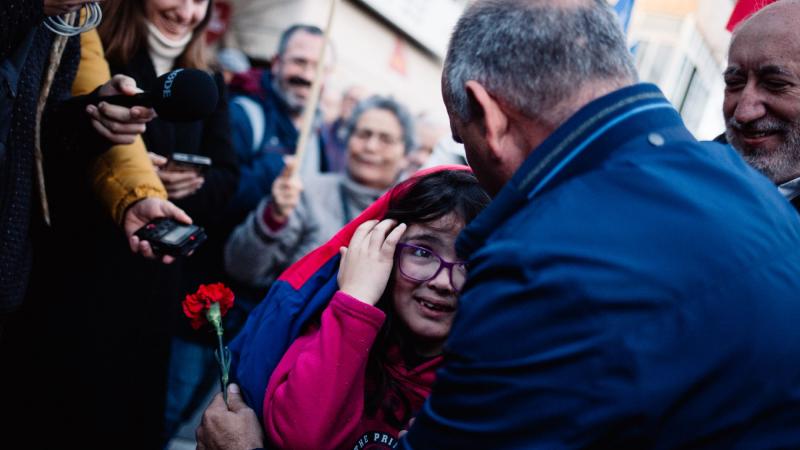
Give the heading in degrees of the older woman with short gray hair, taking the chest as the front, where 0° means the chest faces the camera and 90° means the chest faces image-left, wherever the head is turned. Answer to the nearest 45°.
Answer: approximately 0°

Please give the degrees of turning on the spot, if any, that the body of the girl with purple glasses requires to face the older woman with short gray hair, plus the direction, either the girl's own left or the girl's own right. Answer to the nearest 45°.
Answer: approximately 135° to the girl's own left

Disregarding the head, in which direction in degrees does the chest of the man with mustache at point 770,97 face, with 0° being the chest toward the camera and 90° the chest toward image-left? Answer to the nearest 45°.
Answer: approximately 45°

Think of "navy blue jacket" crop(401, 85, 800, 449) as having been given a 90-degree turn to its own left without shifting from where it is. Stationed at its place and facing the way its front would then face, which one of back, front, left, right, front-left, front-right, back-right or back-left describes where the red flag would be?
back-right

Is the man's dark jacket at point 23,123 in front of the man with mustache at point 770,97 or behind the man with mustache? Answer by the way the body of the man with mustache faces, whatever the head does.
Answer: in front

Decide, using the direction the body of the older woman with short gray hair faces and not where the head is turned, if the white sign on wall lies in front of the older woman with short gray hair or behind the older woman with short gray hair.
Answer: behind

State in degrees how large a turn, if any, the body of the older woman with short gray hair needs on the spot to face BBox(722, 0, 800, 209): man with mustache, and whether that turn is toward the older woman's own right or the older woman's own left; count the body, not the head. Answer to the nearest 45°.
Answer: approximately 45° to the older woman's own left

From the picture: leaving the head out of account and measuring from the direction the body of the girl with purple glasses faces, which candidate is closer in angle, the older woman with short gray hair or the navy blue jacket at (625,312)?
the navy blue jacket

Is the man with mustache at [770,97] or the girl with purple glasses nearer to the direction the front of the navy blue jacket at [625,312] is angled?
the girl with purple glasses

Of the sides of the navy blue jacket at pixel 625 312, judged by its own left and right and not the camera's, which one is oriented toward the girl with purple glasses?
front

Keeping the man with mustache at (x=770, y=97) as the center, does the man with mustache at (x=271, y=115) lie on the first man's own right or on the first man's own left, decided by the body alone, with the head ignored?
on the first man's own right

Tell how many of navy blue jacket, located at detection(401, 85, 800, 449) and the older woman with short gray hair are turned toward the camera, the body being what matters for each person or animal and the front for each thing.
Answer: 1

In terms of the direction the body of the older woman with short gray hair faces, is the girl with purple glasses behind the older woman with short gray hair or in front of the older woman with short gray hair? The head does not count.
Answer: in front

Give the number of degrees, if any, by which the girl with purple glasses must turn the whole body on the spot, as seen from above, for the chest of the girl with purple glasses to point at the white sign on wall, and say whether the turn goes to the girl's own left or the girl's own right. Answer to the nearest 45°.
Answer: approximately 135° to the girl's own left

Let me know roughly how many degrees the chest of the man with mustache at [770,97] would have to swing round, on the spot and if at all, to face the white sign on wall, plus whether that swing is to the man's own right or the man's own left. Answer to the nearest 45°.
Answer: approximately 90° to the man's own right

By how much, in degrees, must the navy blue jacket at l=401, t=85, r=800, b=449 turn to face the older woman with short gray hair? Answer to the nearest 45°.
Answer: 0° — it already faces them

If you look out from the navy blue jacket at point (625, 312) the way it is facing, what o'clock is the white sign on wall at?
The white sign on wall is roughly at 1 o'clock from the navy blue jacket.
